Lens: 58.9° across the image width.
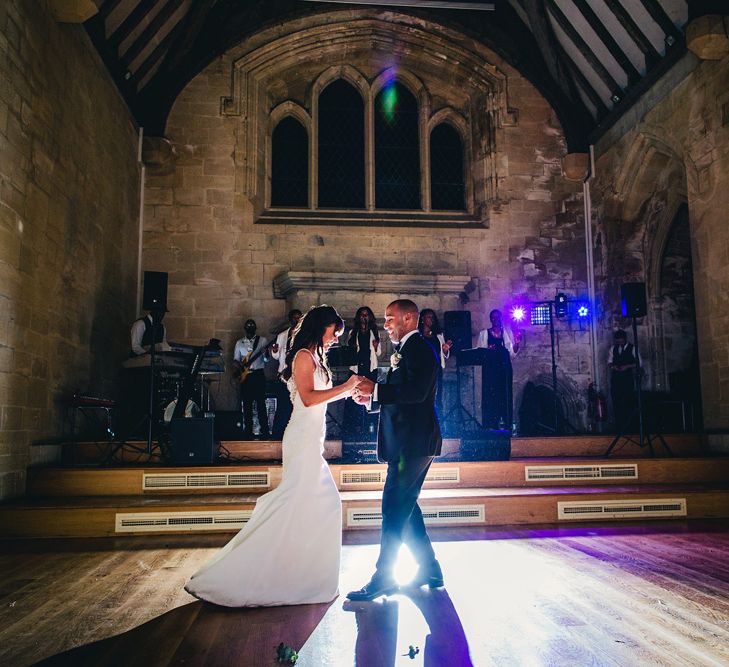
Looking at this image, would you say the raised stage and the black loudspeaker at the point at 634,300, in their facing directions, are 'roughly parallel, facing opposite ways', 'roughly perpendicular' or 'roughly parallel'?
roughly parallel

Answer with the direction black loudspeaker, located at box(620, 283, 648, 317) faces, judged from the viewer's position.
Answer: facing the viewer

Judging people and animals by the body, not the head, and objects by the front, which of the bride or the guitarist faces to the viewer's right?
the bride

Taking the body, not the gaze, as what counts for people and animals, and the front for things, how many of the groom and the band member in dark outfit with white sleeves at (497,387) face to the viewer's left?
1

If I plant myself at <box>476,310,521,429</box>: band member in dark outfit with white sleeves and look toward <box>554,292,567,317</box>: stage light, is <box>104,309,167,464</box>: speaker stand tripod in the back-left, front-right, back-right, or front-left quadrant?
back-left

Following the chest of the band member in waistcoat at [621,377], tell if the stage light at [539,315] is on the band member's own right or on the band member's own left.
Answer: on the band member's own right

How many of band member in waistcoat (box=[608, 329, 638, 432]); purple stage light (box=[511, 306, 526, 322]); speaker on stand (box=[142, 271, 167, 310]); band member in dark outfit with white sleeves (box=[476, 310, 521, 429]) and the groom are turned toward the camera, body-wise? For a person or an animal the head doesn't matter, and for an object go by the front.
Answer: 4

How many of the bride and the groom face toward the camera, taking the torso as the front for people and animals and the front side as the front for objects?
0

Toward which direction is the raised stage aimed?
toward the camera

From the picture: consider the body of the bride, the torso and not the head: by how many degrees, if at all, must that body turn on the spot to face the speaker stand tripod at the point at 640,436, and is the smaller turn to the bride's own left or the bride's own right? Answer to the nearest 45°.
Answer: approximately 45° to the bride's own left

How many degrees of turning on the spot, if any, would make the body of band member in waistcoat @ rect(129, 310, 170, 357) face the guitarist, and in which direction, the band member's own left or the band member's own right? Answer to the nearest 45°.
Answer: approximately 45° to the band member's own left

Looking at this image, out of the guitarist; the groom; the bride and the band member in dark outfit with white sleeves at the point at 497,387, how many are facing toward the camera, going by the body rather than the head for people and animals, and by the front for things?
2

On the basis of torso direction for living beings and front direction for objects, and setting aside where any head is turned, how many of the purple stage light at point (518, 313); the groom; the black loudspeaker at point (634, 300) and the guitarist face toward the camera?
3

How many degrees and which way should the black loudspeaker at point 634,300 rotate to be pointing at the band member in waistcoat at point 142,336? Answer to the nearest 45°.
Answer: approximately 90° to its right

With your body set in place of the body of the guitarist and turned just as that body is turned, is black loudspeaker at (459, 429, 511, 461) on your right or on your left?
on your left

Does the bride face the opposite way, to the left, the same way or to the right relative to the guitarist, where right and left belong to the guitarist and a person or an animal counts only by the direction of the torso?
to the left

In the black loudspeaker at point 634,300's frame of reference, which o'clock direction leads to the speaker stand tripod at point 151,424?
The speaker stand tripod is roughly at 2 o'clock from the black loudspeaker.
